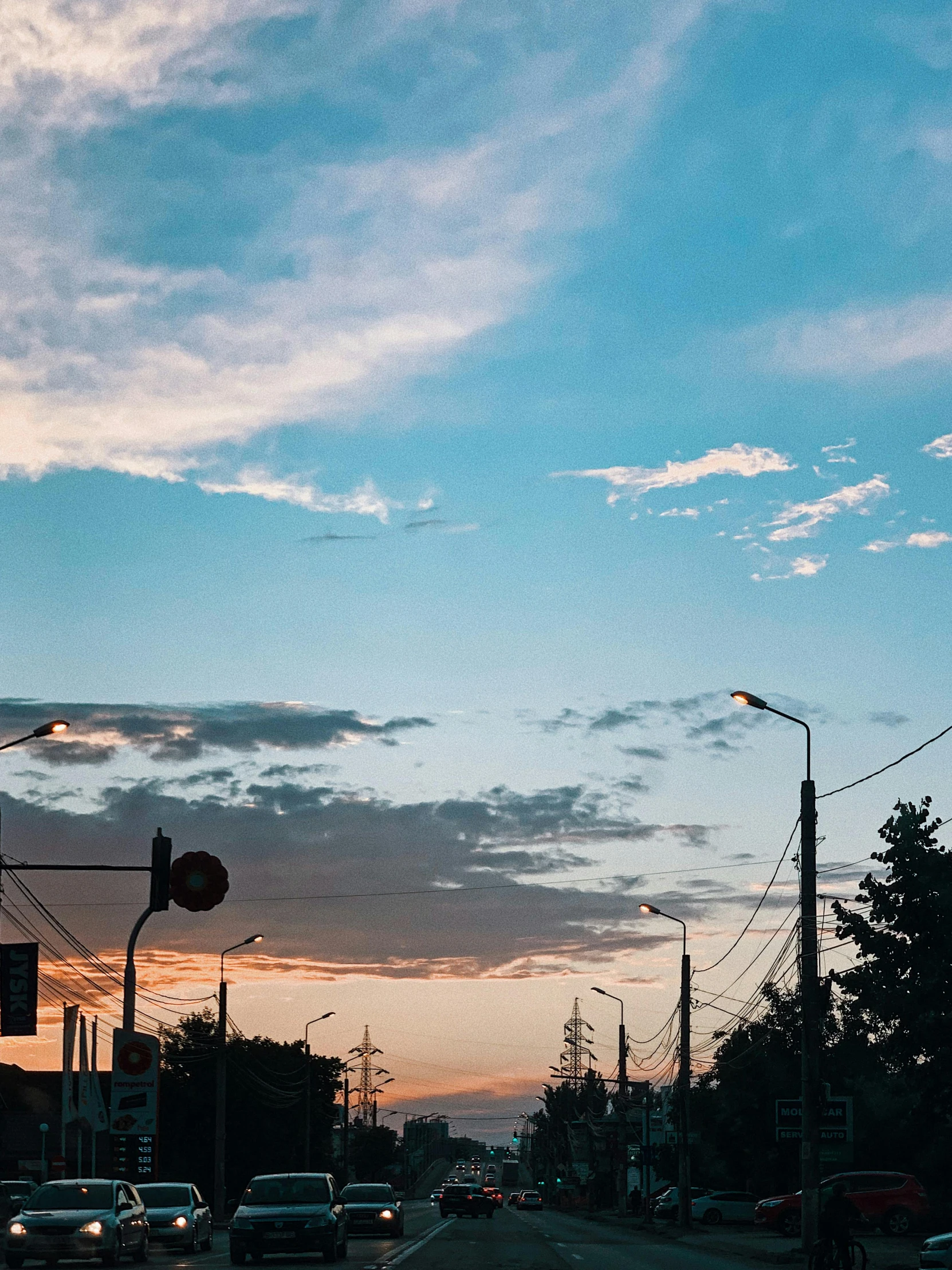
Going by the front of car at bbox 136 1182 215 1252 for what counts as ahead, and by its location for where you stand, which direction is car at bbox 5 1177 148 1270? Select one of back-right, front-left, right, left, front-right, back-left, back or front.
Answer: front

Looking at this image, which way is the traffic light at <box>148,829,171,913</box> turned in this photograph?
away from the camera

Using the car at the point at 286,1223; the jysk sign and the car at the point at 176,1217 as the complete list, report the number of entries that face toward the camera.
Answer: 3

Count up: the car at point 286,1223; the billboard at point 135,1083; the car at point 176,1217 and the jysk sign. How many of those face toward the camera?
4

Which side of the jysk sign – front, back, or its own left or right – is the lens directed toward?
front

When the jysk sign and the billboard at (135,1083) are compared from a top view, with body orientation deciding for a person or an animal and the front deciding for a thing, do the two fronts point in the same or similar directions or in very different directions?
same or similar directions

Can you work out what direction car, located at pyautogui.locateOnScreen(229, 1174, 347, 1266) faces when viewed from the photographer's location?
facing the viewer

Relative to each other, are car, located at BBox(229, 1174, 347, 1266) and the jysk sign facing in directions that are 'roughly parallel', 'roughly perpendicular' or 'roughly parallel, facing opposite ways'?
roughly parallel

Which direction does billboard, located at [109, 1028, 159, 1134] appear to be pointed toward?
toward the camera

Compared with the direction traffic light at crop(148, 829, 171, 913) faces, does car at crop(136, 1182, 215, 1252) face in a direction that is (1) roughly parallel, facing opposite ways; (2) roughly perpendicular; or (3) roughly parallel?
roughly parallel, facing opposite ways
